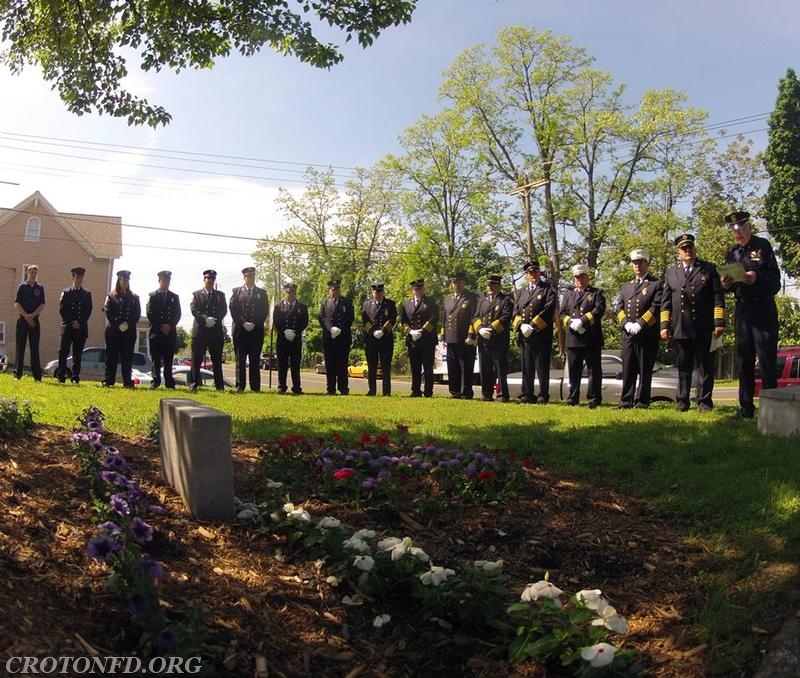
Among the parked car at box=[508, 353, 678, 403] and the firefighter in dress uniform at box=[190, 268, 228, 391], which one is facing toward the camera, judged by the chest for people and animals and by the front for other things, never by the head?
the firefighter in dress uniform

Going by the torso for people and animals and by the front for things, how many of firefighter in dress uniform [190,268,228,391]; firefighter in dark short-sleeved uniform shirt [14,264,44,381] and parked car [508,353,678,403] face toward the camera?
2

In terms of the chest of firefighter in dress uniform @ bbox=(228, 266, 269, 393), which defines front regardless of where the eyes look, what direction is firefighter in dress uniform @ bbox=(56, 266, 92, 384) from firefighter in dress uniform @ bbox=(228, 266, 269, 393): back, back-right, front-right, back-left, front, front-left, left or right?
right

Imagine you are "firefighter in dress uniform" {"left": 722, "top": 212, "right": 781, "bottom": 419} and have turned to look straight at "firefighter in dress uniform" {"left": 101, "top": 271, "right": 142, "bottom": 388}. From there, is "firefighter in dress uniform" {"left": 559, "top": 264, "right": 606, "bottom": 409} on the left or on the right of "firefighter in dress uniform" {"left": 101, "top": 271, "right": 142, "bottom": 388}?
right

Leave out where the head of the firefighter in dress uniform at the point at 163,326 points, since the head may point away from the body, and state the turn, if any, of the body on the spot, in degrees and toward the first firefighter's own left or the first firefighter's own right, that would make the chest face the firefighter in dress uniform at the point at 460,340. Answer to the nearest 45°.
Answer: approximately 90° to the first firefighter's own left

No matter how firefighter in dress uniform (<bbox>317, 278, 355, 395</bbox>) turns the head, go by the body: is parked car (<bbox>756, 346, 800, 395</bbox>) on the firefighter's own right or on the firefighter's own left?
on the firefighter's own left

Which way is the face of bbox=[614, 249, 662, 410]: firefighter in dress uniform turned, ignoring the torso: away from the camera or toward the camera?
toward the camera

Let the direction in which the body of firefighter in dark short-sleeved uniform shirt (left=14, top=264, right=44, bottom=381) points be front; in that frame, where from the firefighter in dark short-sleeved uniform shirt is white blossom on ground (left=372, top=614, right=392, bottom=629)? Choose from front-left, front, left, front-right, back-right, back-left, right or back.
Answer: front

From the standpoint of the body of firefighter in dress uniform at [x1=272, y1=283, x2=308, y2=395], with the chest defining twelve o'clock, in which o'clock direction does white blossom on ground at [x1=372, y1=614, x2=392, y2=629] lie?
The white blossom on ground is roughly at 12 o'clock from the firefighter in dress uniform.

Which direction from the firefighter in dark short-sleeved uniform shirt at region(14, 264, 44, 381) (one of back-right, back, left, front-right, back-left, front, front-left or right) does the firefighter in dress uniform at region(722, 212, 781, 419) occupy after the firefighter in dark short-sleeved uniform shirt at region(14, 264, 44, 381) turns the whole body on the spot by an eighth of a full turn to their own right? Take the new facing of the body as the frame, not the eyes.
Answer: left

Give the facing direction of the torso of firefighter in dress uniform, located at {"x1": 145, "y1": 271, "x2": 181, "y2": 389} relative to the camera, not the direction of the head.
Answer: toward the camera

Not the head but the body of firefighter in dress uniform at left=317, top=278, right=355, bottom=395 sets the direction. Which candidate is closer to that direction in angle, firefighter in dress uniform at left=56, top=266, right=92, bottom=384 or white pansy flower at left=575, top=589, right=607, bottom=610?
the white pansy flower

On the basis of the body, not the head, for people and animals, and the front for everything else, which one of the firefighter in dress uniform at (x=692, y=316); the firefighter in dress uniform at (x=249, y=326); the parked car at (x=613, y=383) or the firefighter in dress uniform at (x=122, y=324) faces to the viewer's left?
the parked car

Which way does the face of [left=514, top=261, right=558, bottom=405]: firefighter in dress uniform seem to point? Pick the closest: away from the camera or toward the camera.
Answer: toward the camera

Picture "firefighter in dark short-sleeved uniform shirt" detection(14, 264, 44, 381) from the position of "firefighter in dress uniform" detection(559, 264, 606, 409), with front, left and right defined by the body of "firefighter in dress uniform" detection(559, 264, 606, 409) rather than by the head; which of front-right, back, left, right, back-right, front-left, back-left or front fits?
right

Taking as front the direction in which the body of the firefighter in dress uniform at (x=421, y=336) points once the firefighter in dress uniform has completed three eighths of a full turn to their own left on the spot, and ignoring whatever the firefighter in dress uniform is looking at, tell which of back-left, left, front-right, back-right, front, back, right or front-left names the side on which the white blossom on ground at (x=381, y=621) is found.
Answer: back-right

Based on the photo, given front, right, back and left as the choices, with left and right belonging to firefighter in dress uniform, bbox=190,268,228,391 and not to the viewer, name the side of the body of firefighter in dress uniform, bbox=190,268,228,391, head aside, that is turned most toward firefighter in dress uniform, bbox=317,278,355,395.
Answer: left

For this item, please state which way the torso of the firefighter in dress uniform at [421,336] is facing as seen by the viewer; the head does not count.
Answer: toward the camera
